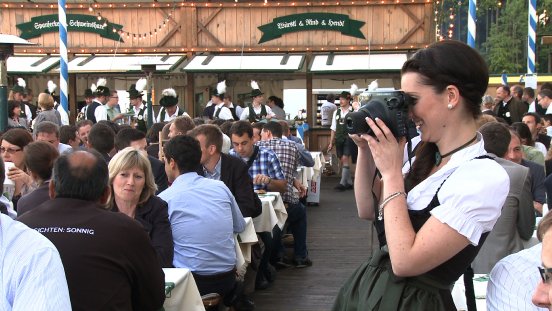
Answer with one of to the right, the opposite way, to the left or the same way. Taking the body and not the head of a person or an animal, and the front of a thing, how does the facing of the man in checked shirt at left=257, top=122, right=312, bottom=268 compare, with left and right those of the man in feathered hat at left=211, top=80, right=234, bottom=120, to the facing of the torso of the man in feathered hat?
to the right

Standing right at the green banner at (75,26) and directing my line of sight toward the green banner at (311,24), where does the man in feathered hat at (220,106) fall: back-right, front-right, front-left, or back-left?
front-right

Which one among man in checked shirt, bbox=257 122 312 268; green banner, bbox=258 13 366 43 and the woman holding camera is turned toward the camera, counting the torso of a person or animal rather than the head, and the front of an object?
the green banner

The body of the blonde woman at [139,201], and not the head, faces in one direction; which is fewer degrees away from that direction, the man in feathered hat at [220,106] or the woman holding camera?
the woman holding camera

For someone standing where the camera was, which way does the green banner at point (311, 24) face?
facing the viewer

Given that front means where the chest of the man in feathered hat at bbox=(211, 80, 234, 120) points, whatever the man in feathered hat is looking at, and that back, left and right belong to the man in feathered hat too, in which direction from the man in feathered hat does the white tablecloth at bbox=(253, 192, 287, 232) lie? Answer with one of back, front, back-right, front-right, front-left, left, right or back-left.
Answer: front-left

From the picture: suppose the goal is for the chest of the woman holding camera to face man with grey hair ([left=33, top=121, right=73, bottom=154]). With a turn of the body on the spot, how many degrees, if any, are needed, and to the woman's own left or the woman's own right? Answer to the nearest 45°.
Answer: approximately 45° to the woman's own right

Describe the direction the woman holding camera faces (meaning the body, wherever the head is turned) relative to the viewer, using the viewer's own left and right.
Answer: facing to the left of the viewer

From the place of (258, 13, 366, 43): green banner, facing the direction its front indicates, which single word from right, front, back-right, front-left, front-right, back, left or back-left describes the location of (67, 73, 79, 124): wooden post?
right

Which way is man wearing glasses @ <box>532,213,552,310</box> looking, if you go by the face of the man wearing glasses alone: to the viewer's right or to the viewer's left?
to the viewer's left

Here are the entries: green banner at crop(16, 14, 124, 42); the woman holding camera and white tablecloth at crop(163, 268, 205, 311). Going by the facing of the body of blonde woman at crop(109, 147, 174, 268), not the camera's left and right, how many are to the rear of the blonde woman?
1

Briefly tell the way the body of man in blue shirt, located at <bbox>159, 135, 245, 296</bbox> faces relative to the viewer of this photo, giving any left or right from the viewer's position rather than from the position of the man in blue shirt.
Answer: facing away from the viewer and to the left of the viewer

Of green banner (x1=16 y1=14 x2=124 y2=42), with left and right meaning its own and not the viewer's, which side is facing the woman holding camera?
front

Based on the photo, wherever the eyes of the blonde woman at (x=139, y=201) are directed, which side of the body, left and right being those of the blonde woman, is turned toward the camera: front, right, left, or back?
front

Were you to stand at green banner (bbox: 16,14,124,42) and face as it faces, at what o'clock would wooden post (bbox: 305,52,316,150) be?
The wooden post is roughly at 10 o'clock from the green banner.

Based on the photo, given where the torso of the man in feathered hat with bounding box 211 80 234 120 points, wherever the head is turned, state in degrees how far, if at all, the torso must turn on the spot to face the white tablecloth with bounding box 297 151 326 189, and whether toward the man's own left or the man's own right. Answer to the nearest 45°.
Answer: approximately 45° to the man's own left

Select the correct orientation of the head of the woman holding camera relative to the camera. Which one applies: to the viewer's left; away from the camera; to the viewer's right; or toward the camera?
to the viewer's left

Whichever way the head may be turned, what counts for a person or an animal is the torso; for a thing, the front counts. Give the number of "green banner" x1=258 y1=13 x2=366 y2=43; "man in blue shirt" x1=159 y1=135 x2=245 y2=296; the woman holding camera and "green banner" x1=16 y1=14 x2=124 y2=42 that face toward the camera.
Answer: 2

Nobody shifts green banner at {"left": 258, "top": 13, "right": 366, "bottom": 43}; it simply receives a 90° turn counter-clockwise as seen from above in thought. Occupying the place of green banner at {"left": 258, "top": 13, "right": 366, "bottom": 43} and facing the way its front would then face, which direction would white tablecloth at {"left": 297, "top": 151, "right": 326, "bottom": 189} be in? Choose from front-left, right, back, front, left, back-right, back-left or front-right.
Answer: right

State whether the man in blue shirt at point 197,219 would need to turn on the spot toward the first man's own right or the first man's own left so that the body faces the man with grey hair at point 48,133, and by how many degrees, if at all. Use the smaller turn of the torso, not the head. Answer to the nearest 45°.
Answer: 0° — they already face them
